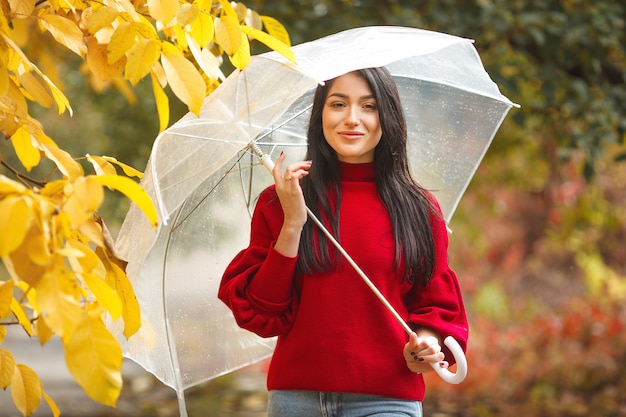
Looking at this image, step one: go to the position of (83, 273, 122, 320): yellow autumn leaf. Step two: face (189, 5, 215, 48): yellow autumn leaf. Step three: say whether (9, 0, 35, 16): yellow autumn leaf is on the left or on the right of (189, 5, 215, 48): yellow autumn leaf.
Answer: left

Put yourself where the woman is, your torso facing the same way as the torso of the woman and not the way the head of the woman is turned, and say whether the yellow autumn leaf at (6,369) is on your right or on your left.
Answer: on your right

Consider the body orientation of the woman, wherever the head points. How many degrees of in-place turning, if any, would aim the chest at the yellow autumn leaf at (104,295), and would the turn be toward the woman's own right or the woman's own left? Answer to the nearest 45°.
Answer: approximately 45° to the woman's own right

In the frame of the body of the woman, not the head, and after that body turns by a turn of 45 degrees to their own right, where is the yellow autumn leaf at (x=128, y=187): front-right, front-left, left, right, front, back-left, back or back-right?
front

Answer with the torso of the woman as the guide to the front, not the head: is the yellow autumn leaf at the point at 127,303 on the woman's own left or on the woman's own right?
on the woman's own right

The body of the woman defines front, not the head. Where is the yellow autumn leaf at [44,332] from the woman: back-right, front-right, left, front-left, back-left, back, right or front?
front-right

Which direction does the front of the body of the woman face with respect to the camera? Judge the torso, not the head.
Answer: toward the camera

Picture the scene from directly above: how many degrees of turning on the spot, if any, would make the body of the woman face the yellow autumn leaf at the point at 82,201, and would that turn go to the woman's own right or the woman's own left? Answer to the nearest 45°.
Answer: approximately 45° to the woman's own right

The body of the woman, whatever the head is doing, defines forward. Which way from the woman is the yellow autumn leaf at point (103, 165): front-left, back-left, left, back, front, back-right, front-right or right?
right
